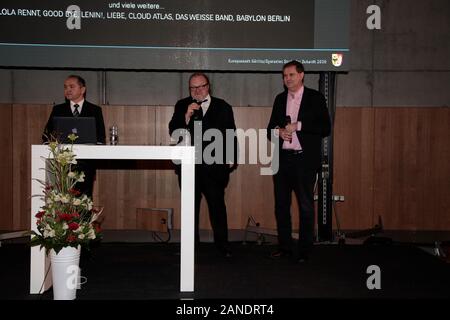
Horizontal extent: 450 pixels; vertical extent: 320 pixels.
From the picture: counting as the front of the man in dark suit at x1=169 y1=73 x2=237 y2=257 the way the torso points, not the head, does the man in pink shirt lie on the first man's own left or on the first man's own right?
on the first man's own left

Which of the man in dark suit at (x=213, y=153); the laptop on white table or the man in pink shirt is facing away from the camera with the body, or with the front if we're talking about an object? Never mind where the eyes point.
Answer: the laptop on white table

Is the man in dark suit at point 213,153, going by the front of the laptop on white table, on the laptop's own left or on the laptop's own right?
on the laptop's own right

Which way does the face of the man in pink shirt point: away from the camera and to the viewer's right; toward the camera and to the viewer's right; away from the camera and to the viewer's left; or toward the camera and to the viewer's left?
toward the camera and to the viewer's left

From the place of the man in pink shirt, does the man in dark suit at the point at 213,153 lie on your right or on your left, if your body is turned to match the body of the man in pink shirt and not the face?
on your right

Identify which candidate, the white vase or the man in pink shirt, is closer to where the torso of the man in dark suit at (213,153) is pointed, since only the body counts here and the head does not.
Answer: the white vase

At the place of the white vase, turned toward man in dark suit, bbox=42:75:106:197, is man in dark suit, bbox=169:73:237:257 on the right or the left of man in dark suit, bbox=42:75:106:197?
right

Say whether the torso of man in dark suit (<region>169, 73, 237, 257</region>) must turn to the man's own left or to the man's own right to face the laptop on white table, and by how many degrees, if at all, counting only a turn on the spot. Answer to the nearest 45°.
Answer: approximately 45° to the man's own right

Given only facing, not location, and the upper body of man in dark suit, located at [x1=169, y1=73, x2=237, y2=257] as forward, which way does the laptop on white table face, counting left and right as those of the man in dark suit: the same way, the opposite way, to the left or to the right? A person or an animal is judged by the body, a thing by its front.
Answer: the opposite way

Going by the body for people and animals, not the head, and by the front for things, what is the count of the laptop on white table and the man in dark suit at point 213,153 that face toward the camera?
1

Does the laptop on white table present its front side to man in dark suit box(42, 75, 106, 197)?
yes

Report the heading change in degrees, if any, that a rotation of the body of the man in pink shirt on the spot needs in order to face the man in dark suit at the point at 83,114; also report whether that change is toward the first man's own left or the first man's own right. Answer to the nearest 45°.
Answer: approximately 45° to the first man's own right

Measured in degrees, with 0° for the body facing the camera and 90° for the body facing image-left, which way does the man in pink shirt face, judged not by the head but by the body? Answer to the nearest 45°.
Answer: approximately 45°

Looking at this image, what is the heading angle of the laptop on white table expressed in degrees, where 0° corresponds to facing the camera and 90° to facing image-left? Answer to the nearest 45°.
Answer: approximately 180°

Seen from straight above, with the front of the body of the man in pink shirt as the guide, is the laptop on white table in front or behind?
in front
